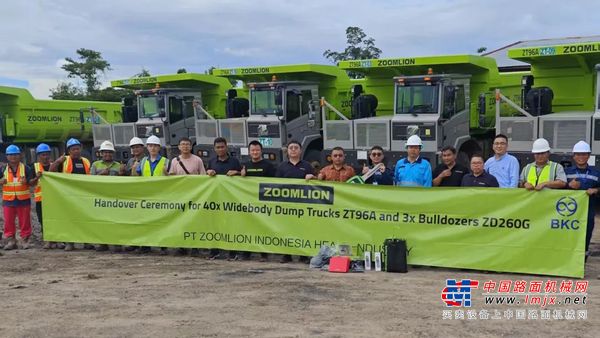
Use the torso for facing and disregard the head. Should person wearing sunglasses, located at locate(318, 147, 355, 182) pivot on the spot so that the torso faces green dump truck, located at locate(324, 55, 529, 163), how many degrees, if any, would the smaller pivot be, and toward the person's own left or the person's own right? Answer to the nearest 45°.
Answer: approximately 180°

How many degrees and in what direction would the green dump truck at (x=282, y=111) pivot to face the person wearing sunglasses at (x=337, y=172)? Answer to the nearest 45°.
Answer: approximately 45° to its left

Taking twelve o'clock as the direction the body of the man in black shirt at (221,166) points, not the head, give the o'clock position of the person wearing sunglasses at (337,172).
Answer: The person wearing sunglasses is roughly at 10 o'clock from the man in black shirt.

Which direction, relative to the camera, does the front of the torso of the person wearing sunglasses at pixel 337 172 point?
toward the camera

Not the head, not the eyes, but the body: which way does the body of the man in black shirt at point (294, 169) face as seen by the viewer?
toward the camera

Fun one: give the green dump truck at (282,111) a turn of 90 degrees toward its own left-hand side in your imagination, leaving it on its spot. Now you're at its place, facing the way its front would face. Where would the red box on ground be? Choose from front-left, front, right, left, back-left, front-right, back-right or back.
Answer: front-right

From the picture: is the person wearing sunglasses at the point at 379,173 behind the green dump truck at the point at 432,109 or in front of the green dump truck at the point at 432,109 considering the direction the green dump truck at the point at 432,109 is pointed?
in front

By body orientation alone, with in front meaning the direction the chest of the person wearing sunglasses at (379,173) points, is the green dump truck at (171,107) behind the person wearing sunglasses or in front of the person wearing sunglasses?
behind

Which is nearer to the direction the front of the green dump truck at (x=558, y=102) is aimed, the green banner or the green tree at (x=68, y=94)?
the green banner

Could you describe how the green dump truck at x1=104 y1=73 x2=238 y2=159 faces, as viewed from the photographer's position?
facing the viewer and to the left of the viewer
